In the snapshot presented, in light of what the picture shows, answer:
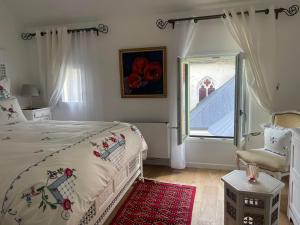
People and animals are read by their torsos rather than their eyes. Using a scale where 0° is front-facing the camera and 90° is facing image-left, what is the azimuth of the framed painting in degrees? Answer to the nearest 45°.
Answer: approximately 0°

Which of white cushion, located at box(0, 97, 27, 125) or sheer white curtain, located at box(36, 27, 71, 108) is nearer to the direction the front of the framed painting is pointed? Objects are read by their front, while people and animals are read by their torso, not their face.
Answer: the white cushion

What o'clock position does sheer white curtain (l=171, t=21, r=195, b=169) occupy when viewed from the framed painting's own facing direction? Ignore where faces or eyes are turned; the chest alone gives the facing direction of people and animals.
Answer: The sheer white curtain is roughly at 10 o'clock from the framed painting.

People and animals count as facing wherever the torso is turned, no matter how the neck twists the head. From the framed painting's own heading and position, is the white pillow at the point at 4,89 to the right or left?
on its right

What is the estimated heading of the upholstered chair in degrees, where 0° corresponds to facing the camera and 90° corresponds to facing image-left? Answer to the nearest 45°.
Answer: approximately 45°

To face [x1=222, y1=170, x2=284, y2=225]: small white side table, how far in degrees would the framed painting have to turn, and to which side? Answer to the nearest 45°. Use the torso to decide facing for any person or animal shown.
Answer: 0° — it already faces it

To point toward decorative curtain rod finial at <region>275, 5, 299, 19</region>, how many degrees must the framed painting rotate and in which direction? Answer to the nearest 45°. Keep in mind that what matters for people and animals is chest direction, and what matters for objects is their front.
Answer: approximately 90° to its left

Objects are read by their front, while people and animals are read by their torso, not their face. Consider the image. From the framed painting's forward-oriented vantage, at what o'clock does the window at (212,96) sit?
The window is roughly at 8 o'clock from the framed painting.

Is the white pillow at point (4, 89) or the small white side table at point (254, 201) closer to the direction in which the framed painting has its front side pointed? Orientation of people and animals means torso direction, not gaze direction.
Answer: the small white side table

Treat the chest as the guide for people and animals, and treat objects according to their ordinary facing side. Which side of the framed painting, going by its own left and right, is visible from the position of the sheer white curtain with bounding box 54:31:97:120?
right
